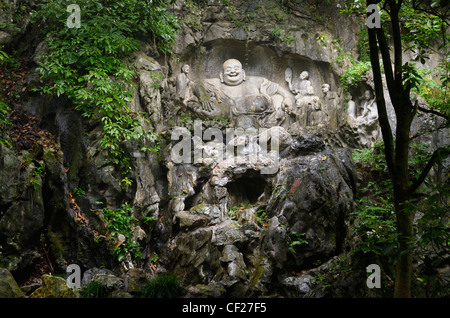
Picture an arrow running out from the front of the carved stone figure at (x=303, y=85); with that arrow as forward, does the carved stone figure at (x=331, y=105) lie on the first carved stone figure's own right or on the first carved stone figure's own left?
on the first carved stone figure's own left

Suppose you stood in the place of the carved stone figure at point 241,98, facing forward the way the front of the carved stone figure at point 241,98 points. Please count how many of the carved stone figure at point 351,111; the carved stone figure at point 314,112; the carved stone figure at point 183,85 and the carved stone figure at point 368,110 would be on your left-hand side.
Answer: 3

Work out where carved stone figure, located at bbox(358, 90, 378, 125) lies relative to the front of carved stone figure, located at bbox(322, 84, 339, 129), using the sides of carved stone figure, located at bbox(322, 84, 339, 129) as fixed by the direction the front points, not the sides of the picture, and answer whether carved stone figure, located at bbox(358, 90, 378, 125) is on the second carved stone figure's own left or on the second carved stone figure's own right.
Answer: on the second carved stone figure's own left

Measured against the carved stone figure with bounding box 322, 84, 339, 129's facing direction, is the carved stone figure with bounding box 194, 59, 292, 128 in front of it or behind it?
in front

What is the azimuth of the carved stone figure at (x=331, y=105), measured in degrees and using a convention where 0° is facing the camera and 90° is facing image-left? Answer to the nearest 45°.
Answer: approximately 45°

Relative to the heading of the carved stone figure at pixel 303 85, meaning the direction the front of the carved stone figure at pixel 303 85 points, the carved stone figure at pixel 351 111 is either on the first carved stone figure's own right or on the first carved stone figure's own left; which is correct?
on the first carved stone figure's own left

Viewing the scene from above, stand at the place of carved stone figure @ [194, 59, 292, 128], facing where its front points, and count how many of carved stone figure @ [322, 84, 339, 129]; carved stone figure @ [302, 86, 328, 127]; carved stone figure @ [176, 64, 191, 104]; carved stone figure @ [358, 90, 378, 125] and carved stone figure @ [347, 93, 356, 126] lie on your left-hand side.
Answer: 4

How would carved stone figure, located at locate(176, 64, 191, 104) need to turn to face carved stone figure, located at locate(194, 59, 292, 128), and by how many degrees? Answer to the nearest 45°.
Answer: approximately 45° to its left

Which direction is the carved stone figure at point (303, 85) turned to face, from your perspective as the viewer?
facing the viewer and to the left of the viewer

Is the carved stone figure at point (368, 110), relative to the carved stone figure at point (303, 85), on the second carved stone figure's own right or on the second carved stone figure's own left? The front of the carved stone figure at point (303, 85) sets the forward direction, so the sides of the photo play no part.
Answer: on the second carved stone figure's own left

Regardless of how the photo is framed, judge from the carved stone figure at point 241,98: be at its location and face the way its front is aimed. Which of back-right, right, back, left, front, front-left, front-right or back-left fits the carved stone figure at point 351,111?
left

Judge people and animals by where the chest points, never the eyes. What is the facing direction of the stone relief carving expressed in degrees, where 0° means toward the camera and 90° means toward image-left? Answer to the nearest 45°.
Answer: approximately 0°
